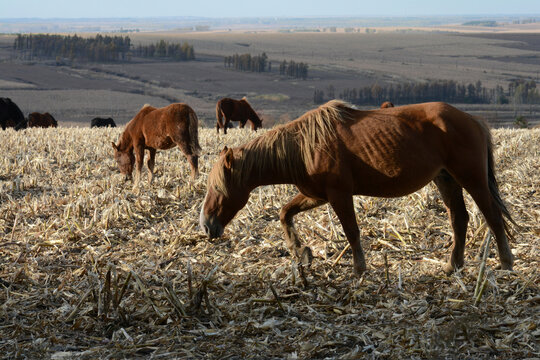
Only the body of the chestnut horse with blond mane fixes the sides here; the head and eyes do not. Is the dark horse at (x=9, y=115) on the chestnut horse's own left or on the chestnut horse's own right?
on the chestnut horse's own right

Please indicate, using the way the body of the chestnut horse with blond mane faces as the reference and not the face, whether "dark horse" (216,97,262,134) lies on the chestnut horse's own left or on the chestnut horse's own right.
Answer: on the chestnut horse's own right

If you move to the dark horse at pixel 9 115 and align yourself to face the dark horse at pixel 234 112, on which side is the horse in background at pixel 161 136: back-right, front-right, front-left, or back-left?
front-right

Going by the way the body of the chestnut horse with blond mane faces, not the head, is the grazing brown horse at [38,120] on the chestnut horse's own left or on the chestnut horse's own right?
on the chestnut horse's own right

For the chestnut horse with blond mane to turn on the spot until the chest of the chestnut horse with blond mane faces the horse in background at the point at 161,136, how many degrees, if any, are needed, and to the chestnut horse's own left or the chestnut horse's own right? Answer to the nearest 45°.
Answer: approximately 45° to the chestnut horse's own right

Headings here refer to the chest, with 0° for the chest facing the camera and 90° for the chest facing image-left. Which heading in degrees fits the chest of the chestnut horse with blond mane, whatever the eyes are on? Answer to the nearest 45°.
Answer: approximately 90°
